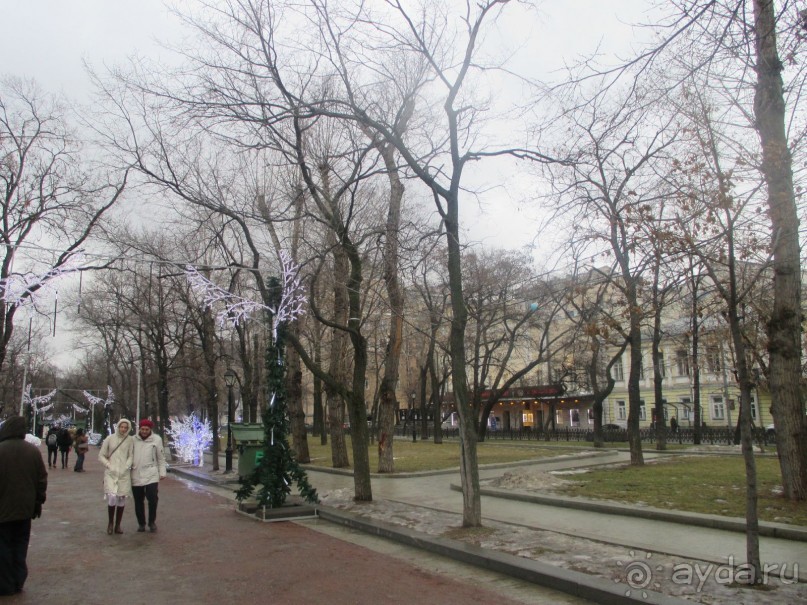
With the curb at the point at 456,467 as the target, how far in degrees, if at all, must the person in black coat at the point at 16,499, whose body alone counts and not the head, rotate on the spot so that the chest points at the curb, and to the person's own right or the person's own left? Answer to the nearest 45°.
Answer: approximately 45° to the person's own right

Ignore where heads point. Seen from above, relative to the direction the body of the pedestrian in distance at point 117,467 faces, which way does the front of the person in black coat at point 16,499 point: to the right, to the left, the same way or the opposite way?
the opposite way

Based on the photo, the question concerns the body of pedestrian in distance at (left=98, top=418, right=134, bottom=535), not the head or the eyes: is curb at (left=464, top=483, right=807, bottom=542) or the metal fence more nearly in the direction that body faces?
the curb

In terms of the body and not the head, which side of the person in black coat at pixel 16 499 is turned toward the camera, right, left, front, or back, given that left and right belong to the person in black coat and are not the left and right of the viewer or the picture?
back

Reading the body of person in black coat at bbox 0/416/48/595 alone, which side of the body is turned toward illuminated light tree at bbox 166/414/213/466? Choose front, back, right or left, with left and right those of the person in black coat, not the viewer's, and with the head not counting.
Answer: front

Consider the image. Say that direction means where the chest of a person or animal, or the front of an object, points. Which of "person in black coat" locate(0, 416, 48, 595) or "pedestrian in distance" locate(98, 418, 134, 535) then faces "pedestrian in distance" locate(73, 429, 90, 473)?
the person in black coat

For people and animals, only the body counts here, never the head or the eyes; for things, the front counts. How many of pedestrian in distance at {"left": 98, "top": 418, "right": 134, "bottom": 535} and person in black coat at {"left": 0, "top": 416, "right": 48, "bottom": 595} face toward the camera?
1

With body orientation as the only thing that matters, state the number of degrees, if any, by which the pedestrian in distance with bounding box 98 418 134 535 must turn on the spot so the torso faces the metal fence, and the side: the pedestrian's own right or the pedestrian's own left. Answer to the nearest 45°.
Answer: approximately 135° to the pedestrian's own left

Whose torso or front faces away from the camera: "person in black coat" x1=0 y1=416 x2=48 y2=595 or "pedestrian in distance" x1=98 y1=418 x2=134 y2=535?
the person in black coat

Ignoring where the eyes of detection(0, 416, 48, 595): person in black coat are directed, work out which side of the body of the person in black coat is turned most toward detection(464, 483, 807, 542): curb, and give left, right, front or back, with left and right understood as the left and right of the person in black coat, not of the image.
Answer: right

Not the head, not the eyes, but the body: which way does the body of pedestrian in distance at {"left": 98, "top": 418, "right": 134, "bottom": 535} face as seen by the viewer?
toward the camera

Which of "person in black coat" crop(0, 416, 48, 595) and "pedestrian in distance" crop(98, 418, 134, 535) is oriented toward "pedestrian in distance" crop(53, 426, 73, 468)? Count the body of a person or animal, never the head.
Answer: the person in black coat

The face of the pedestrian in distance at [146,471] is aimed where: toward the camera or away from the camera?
toward the camera

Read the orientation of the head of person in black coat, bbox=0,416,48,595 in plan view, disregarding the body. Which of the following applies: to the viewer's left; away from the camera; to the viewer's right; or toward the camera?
away from the camera
